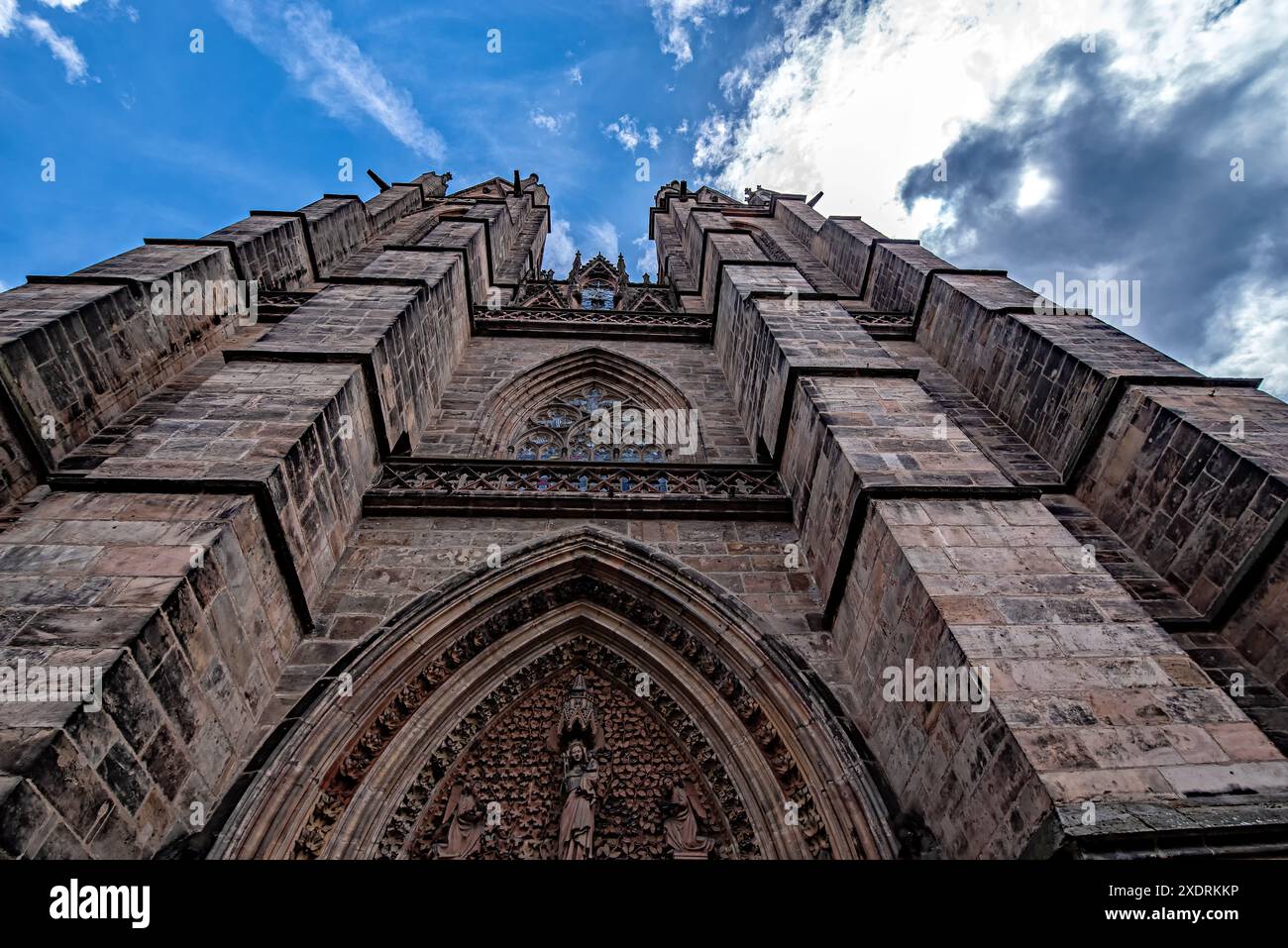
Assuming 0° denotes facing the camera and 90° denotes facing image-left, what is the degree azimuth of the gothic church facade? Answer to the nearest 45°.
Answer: approximately 0°
